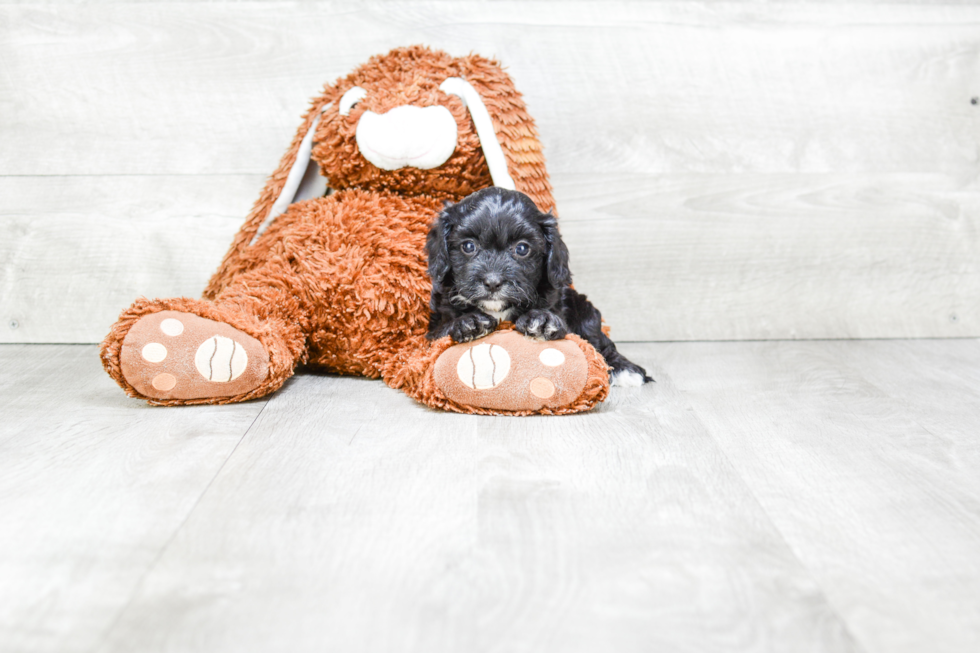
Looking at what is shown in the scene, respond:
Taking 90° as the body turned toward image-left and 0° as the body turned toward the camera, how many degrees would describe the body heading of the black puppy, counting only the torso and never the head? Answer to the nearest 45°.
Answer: approximately 0°
